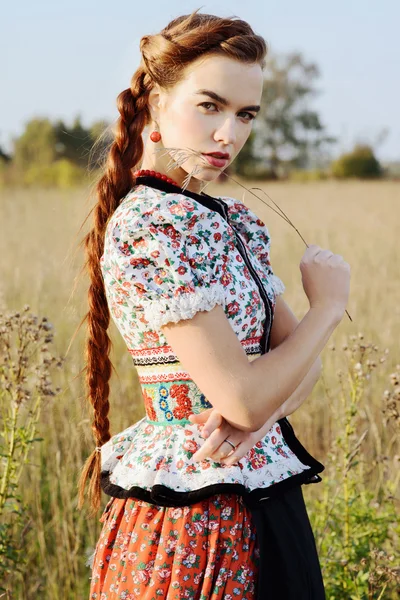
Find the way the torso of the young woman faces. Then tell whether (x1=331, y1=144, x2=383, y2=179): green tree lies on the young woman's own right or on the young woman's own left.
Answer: on the young woman's own left

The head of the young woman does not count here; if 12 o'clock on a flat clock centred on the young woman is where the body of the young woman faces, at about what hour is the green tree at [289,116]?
The green tree is roughly at 8 o'clock from the young woman.

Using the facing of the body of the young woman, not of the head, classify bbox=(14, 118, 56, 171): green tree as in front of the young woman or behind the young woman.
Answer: behind

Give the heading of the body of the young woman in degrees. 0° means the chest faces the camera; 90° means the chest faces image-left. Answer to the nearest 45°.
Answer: approximately 315°
